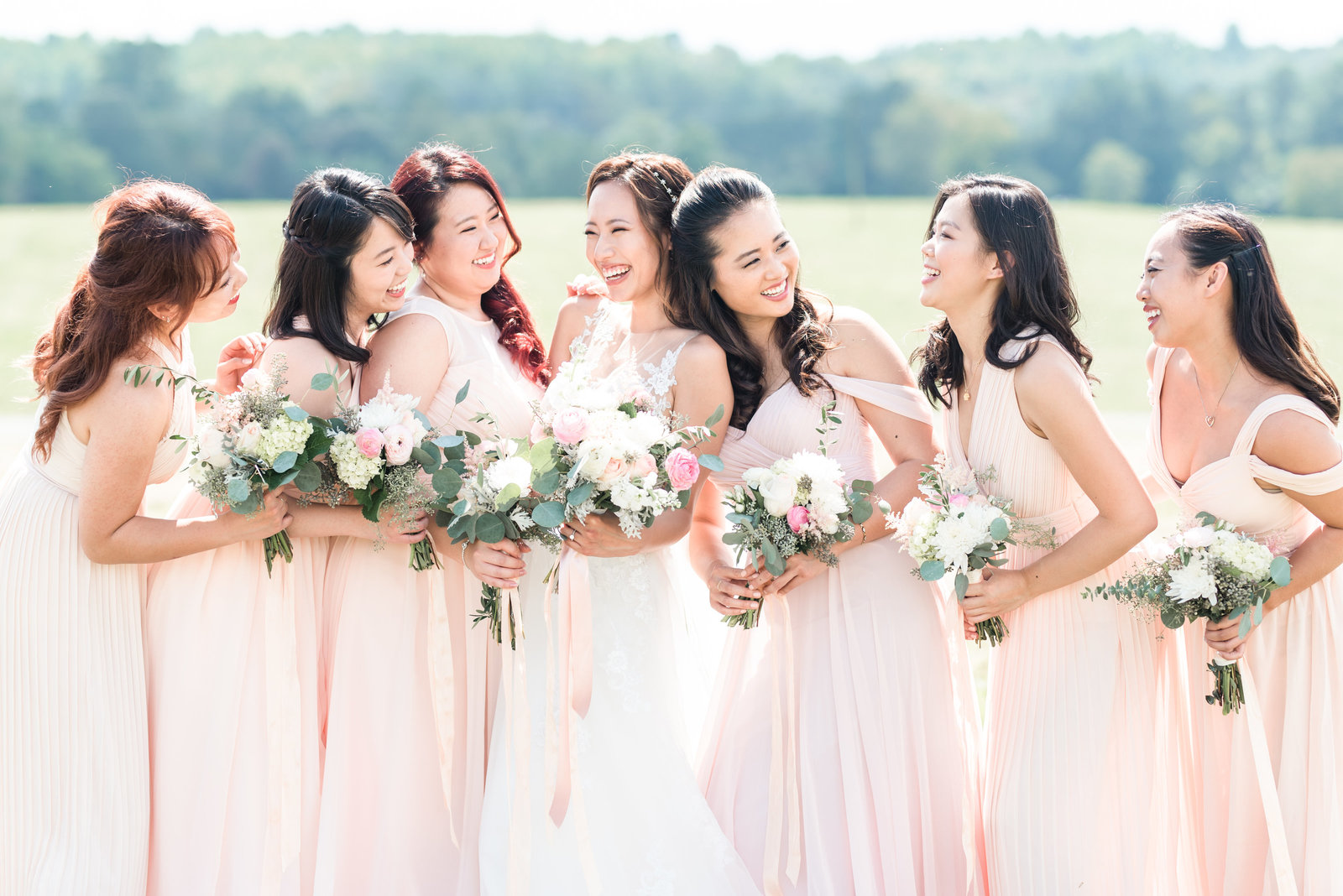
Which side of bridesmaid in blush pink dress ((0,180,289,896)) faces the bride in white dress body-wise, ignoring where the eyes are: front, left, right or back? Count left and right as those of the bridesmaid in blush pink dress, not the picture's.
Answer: front

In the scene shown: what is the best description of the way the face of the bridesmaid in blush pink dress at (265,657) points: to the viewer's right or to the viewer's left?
to the viewer's right

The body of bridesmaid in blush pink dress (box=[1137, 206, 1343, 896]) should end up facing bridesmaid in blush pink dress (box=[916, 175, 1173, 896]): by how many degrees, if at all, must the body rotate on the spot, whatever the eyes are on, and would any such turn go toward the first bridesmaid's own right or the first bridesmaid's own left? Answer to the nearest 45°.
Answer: approximately 45° to the first bridesmaid's own right

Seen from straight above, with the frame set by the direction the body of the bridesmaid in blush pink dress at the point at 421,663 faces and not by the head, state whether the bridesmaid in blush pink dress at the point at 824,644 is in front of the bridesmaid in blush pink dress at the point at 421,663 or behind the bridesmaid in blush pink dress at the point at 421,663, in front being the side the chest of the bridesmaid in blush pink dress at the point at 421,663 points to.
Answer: in front

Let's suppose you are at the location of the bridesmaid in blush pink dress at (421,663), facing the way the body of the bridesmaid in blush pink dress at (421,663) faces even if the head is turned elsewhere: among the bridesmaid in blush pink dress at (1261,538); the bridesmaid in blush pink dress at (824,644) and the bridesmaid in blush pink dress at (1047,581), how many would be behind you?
0

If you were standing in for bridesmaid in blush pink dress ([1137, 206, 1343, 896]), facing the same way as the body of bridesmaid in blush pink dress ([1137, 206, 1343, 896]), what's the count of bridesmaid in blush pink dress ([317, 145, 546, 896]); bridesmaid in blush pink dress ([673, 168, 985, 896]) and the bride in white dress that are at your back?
0

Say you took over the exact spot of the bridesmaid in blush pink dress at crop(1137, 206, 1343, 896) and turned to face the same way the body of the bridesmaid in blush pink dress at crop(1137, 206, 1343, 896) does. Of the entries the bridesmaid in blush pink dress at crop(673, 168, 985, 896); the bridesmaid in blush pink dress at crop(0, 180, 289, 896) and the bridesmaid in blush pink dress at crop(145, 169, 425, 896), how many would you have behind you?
0

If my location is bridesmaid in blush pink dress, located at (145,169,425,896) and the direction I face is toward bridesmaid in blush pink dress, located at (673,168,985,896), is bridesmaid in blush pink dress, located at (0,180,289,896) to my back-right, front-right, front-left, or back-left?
back-right

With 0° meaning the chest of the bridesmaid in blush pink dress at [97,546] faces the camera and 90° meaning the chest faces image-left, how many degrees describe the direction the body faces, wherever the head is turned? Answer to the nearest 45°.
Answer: approximately 270°

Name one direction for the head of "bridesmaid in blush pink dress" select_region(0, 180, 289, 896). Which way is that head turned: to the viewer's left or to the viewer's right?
to the viewer's right

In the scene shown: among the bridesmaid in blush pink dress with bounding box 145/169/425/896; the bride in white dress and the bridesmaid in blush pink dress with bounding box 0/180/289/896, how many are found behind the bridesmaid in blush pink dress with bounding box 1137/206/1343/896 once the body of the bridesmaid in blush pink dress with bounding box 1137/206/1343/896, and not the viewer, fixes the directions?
0

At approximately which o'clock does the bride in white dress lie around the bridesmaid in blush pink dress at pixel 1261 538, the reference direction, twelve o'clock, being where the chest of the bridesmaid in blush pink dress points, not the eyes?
The bride in white dress is roughly at 1 o'clock from the bridesmaid in blush pink dress.

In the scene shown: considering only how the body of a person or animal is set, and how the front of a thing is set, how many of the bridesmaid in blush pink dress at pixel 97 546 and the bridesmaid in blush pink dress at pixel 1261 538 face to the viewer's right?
1

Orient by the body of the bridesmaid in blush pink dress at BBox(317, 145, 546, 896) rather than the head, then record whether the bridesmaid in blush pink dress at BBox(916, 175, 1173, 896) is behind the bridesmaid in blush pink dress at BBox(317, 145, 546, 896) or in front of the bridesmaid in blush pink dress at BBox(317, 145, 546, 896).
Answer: in front

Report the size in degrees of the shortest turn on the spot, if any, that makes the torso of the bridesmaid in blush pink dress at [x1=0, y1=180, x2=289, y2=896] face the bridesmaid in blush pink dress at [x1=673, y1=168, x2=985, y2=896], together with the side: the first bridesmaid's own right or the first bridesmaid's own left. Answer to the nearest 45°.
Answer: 0° — they already face them
